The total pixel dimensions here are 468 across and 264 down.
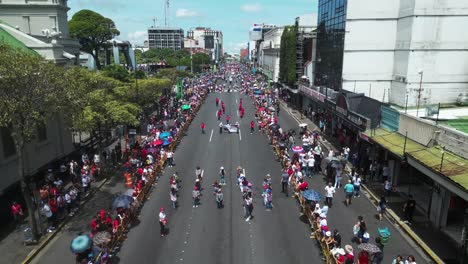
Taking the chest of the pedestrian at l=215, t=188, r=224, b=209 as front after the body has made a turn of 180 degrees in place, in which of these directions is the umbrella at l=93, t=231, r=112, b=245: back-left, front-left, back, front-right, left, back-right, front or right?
back-left

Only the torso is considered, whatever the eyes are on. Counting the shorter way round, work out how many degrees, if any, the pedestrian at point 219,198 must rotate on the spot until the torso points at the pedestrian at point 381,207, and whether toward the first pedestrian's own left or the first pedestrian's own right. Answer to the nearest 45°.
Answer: approximately 90° to the first pedestrian's own left

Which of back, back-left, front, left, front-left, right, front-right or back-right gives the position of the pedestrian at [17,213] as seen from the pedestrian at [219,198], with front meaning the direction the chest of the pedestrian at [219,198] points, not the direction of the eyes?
right

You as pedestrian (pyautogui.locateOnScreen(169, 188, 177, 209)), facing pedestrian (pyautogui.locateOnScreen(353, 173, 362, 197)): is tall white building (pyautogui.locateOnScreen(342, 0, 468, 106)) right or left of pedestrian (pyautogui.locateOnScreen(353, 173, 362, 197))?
left

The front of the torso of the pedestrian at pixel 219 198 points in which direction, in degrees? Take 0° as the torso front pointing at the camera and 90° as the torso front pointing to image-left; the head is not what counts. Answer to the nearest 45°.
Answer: approximately 0°

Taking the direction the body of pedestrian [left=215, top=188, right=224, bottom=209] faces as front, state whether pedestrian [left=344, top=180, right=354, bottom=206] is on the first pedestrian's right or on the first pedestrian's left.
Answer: on the first pedestrian's left

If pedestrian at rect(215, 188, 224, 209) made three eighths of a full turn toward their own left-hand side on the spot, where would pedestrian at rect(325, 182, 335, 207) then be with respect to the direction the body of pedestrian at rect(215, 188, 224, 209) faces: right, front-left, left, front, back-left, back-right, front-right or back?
front-right

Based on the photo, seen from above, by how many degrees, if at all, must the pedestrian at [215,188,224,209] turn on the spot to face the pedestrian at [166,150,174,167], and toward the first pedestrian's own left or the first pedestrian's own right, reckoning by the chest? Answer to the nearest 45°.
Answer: approximately 135° to the first pedestrian's own right

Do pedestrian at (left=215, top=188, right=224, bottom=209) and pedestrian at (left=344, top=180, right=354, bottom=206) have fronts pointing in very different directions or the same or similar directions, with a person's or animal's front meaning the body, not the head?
very different directions
